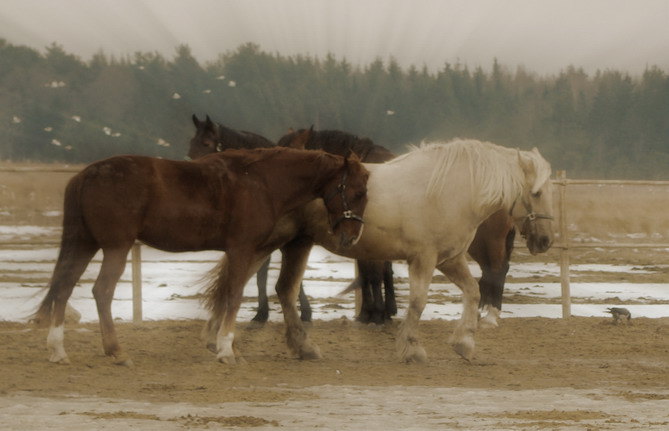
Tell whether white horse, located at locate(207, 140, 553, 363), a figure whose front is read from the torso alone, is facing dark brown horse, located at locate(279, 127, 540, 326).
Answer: no

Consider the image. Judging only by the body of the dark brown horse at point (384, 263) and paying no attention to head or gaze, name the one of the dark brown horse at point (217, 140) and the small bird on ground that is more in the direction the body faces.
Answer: the dark brown horse

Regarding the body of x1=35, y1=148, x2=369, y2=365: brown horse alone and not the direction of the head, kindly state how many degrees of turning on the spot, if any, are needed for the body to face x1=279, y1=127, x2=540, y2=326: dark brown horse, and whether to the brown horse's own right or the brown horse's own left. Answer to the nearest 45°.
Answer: approximately 45° to the brown horse's own left

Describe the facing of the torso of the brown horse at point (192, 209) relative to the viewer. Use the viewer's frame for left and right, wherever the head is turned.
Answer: facing to the right of the viewer

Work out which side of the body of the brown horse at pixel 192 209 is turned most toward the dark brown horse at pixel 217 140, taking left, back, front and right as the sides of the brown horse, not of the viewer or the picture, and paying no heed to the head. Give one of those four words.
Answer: left

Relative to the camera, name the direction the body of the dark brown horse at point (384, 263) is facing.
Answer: to the viewer's left

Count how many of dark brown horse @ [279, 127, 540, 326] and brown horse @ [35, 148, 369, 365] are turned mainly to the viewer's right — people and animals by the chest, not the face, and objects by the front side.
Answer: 1

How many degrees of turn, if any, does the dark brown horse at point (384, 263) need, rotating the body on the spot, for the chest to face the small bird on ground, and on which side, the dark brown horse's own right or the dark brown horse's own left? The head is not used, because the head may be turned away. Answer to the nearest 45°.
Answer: approximately 180°

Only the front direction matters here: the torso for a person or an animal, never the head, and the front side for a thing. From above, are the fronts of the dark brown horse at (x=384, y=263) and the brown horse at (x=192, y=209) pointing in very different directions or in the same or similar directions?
very different directions

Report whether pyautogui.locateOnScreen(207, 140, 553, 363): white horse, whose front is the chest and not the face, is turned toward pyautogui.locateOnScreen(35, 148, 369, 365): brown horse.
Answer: no

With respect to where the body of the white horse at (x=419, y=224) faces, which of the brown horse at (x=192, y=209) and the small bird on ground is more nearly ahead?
the small bird on ground

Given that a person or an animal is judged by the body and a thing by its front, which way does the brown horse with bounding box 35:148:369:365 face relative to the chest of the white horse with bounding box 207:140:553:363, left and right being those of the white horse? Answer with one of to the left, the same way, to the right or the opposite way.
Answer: the same way

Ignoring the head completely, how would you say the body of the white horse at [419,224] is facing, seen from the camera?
to the viewer's right
